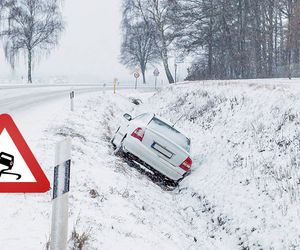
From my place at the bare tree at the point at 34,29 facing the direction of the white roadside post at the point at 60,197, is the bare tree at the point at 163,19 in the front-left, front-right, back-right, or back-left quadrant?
front-left

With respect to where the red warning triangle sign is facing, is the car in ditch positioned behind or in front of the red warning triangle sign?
behind

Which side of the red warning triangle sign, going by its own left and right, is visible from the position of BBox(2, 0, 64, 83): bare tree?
back

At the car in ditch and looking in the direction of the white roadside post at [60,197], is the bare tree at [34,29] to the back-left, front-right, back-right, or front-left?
back-right

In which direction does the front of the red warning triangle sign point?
toward the camera

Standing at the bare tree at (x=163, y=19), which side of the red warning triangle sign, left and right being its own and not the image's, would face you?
back
